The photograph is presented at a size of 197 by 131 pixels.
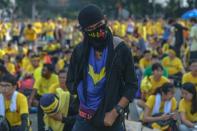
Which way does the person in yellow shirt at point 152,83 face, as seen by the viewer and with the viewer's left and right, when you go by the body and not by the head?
facing the viewer

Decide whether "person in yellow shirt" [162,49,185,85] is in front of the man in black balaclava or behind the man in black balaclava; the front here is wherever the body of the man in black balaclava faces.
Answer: behind

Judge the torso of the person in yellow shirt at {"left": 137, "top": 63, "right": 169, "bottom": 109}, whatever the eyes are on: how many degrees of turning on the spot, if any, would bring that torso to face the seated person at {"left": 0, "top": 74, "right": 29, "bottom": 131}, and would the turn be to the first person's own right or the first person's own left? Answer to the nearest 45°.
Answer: approximately 45° to the first person's own right

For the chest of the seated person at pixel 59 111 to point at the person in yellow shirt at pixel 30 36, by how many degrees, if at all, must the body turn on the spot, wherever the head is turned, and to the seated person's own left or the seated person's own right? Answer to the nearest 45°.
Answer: approximately 135° to the seated person's own right

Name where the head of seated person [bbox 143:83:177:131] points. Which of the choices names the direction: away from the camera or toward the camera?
toward the camera

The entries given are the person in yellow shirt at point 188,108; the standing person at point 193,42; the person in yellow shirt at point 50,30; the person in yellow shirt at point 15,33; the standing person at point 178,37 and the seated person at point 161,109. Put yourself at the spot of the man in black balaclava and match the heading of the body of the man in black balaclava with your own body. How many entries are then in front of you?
0

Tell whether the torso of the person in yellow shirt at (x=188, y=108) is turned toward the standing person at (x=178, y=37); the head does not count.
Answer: no

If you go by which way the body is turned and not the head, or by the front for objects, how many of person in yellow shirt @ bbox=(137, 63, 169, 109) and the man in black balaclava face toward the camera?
2

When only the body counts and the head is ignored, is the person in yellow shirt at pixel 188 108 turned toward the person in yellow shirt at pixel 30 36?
no

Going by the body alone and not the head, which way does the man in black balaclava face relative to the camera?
toward the camera

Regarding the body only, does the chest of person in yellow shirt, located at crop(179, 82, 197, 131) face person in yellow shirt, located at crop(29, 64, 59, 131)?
no

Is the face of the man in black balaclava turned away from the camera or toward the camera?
toward the camera

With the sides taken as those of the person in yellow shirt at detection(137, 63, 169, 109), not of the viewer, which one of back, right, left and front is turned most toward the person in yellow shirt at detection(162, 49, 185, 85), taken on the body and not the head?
back

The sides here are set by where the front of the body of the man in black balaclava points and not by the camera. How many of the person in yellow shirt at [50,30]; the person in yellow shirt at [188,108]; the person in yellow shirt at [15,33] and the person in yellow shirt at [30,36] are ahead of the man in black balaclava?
0
